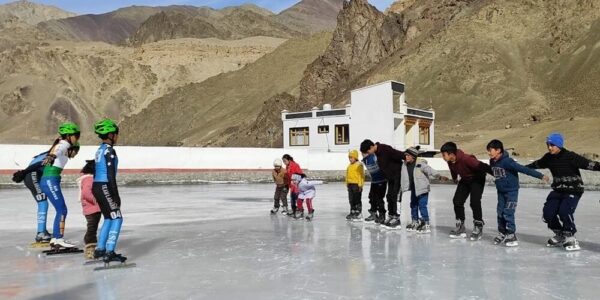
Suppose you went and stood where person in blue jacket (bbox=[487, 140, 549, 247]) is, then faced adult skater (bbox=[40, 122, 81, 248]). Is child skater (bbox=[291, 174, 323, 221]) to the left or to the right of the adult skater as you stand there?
right

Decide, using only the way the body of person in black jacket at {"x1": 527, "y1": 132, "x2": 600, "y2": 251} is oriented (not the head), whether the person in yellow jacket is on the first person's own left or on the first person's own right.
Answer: on the first person's own right

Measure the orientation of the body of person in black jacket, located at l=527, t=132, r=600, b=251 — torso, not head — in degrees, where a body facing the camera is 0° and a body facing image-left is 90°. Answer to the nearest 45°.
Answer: approximately 45°

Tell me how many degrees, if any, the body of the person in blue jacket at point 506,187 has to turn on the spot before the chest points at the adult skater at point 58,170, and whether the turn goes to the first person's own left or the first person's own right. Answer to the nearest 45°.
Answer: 0° — they already face them

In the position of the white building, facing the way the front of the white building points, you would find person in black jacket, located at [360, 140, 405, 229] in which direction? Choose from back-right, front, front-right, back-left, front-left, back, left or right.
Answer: front-right

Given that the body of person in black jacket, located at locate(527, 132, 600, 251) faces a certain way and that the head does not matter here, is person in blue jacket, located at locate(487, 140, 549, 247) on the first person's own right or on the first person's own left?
on the first person's own right

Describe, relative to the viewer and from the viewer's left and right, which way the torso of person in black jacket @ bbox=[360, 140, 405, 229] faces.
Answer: facing to the left of the viewer

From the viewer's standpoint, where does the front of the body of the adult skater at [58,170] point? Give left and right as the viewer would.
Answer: facing to the right of the viewer
